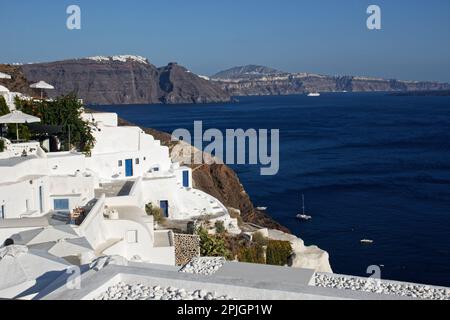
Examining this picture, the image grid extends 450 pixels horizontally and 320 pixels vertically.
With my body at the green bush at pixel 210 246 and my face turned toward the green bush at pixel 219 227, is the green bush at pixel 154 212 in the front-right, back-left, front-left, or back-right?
front-left

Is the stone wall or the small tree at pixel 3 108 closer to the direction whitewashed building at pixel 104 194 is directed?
the stone wall

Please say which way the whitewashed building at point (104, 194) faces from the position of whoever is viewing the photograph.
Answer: facing the viewer
